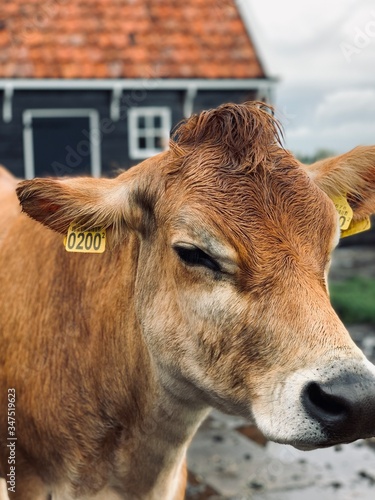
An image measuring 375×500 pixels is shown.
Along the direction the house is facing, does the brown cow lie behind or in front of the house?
in front

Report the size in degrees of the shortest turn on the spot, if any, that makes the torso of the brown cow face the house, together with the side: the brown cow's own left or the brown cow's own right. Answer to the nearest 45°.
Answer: approximately 135° to the brown cow's own left

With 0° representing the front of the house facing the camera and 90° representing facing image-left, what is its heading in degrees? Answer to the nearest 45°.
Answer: approximately 0°

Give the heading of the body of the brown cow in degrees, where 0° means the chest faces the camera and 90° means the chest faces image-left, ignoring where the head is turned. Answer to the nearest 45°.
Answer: approximately 315°

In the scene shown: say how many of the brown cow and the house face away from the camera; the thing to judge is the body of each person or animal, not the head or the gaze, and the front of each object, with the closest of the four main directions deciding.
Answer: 0
